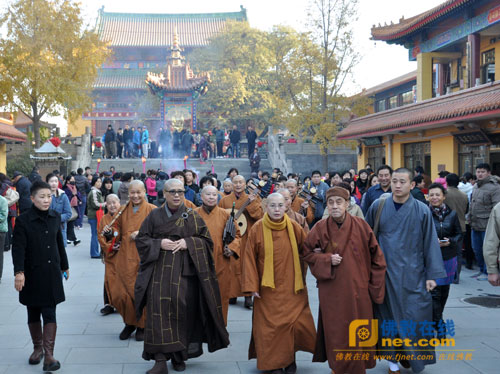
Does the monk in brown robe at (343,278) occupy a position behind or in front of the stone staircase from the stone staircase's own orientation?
in front

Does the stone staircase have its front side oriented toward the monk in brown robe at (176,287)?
yes

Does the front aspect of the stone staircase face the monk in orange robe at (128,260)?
yes

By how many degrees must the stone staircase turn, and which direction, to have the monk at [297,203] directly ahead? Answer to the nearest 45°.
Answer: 0° — it already faces them

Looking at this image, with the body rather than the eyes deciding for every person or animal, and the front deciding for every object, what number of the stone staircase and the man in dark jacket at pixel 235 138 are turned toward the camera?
2

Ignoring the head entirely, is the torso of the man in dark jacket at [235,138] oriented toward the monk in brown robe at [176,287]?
yes

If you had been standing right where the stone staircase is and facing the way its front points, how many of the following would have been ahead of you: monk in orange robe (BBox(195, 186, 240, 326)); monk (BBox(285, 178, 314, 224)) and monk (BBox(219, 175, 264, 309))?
3

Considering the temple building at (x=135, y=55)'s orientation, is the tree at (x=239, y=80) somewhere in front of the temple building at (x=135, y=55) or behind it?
in front

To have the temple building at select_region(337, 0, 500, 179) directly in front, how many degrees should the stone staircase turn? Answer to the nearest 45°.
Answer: approximately 45° to its left

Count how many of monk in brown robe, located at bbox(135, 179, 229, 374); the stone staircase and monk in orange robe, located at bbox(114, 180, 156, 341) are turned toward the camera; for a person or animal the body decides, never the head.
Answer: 3
